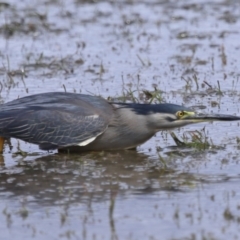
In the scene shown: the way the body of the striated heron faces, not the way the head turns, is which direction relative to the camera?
to the viewer's right
